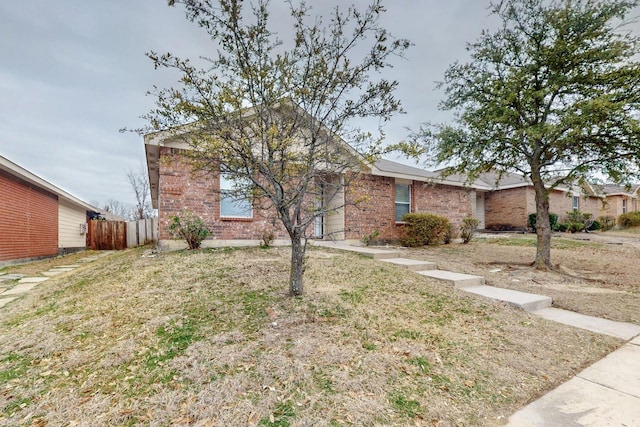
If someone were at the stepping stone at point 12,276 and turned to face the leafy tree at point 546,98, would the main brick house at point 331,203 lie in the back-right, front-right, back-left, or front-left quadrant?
front-left

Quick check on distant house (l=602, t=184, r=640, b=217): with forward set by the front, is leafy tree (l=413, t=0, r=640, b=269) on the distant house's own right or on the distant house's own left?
on the distant house's own right

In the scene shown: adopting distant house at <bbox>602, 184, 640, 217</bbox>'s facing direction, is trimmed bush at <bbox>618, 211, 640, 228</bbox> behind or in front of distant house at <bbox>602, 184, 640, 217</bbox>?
in front

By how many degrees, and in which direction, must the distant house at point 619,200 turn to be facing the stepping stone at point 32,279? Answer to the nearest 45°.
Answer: approximately 45° to its right

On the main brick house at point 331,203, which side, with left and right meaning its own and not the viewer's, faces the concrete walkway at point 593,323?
front

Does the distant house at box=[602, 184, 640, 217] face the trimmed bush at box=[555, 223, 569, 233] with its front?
no

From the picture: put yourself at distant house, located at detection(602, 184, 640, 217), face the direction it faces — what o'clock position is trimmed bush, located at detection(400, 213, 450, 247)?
The trimmed bush is roughly at 2 o'clock from the distant house.

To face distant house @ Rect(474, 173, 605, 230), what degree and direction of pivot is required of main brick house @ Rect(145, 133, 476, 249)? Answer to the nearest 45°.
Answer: approximately 90° to its left

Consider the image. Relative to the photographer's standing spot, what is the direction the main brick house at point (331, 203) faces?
facing the viewer and to the right of the viewer

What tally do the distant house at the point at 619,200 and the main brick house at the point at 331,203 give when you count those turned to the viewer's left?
0

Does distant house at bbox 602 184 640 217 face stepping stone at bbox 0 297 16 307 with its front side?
no

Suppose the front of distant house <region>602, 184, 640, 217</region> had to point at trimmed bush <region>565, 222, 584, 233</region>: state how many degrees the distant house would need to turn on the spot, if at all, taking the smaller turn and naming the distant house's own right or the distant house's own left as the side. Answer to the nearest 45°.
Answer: approximately 45° to the distant house's own right

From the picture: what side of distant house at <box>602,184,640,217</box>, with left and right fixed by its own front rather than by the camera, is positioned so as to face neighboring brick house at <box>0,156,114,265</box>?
right

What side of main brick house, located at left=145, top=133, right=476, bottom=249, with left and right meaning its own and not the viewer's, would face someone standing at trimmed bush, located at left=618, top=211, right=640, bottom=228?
left
